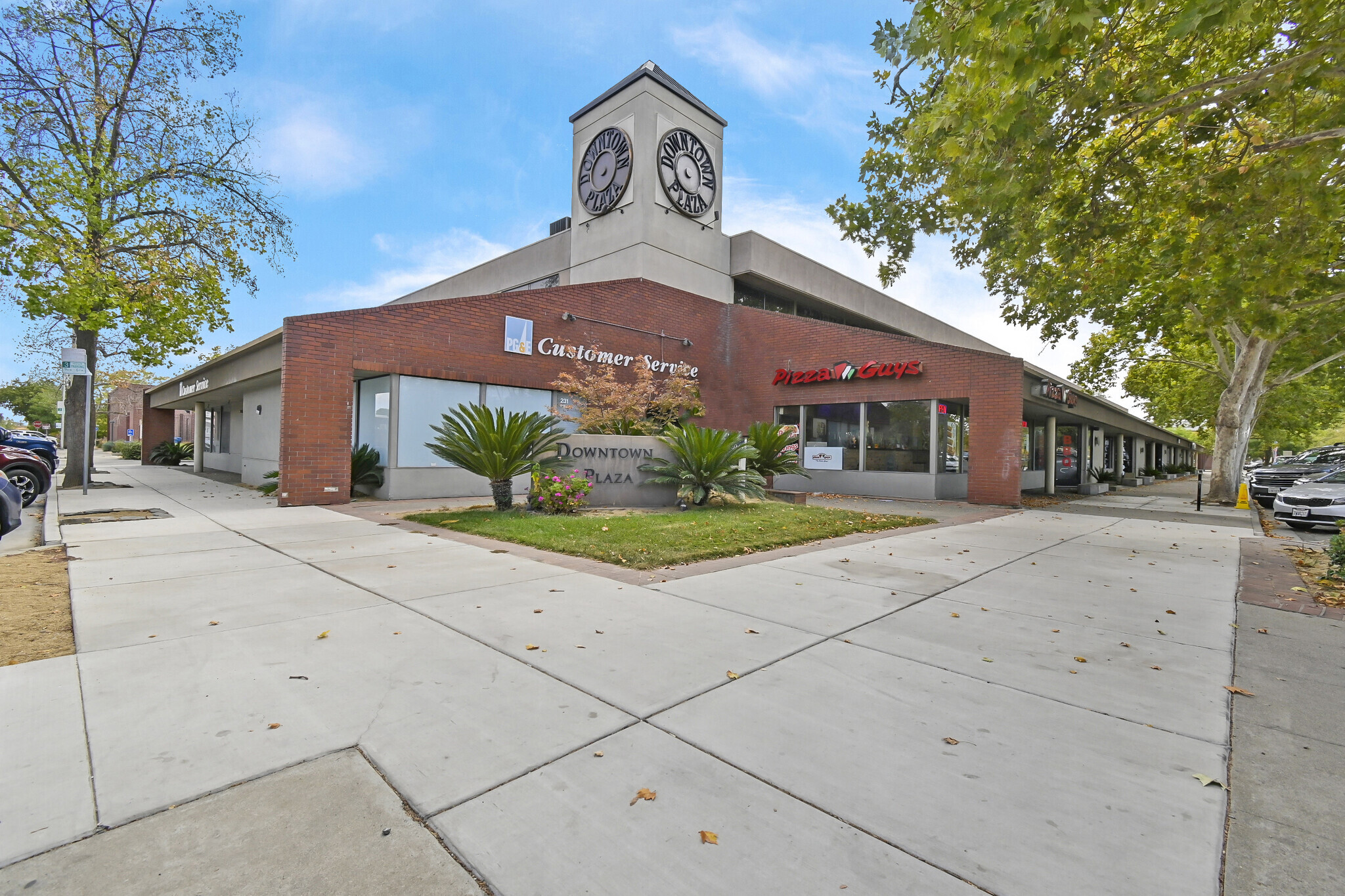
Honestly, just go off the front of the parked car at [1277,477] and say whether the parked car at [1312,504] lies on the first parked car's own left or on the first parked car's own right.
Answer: on the first parked car's own left

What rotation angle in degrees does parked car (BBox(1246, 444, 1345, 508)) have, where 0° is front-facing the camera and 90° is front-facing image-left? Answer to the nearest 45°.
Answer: approximately 45°

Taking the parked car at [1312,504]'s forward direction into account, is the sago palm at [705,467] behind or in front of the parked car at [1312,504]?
in front

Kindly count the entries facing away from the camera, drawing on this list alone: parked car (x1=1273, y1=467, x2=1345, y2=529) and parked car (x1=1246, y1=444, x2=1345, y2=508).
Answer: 0

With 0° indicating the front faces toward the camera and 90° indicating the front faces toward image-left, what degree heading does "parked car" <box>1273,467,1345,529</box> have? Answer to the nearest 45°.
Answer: approximately 45°

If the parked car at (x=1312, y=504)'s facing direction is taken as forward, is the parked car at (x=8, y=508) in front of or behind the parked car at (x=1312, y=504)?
in front

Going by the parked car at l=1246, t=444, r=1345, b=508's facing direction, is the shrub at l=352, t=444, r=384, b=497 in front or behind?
in front
